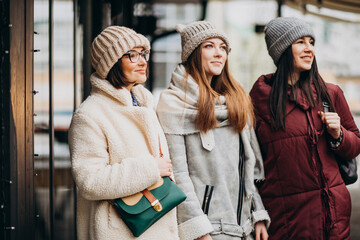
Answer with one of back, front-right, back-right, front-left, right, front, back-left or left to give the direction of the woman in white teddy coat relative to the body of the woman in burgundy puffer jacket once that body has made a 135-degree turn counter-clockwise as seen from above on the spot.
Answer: back-left

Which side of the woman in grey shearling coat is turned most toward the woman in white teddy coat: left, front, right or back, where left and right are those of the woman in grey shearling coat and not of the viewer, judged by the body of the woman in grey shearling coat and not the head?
right

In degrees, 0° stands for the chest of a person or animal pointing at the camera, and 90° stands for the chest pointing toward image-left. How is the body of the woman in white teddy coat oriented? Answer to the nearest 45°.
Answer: approximately 315°

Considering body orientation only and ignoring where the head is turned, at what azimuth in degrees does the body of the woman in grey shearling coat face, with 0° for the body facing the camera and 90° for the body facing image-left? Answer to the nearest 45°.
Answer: approximately 315°
